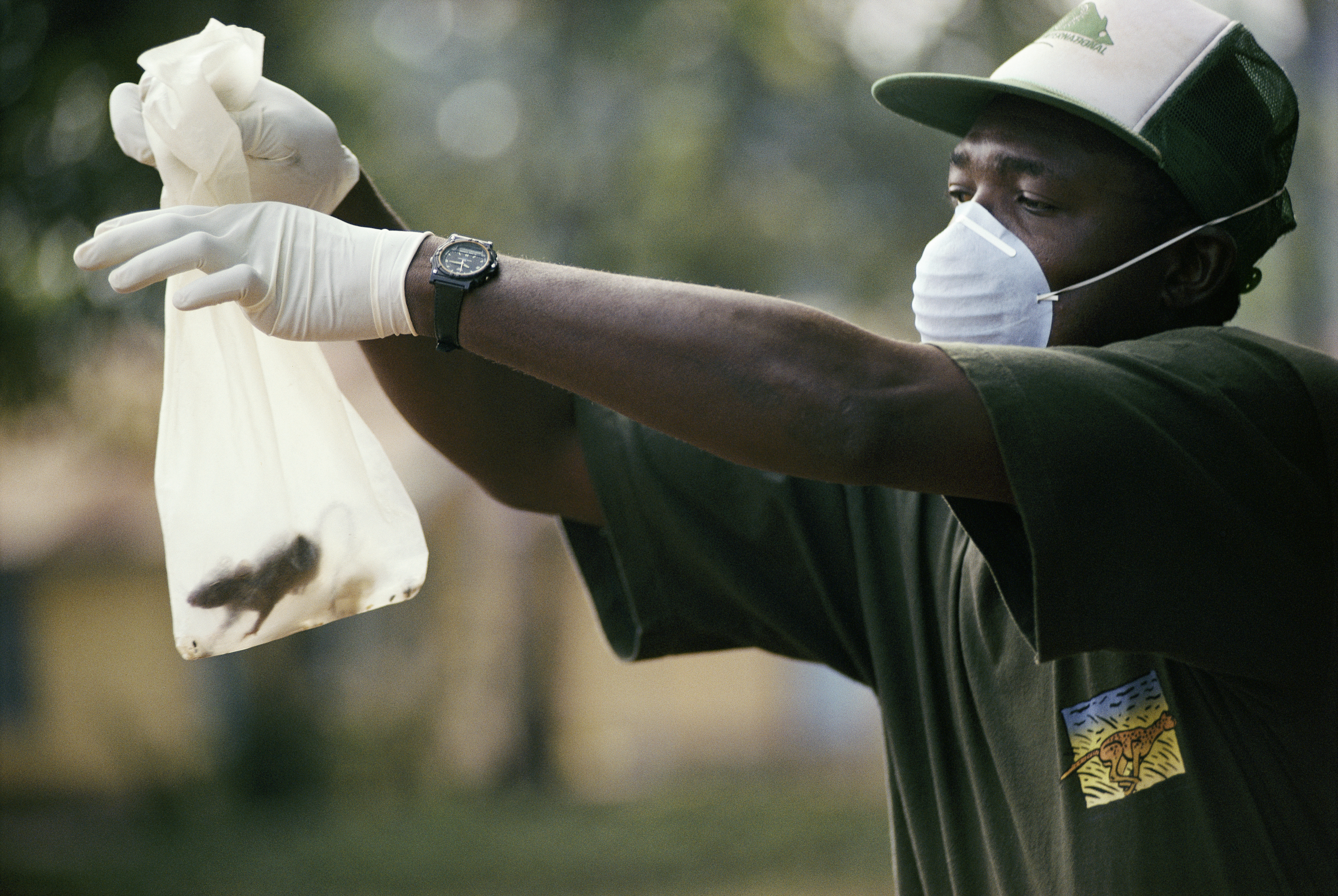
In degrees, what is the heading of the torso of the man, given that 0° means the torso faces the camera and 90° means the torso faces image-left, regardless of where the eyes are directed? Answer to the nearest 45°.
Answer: approximately 45°

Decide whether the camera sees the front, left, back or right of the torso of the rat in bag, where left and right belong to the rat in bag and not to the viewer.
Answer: left
